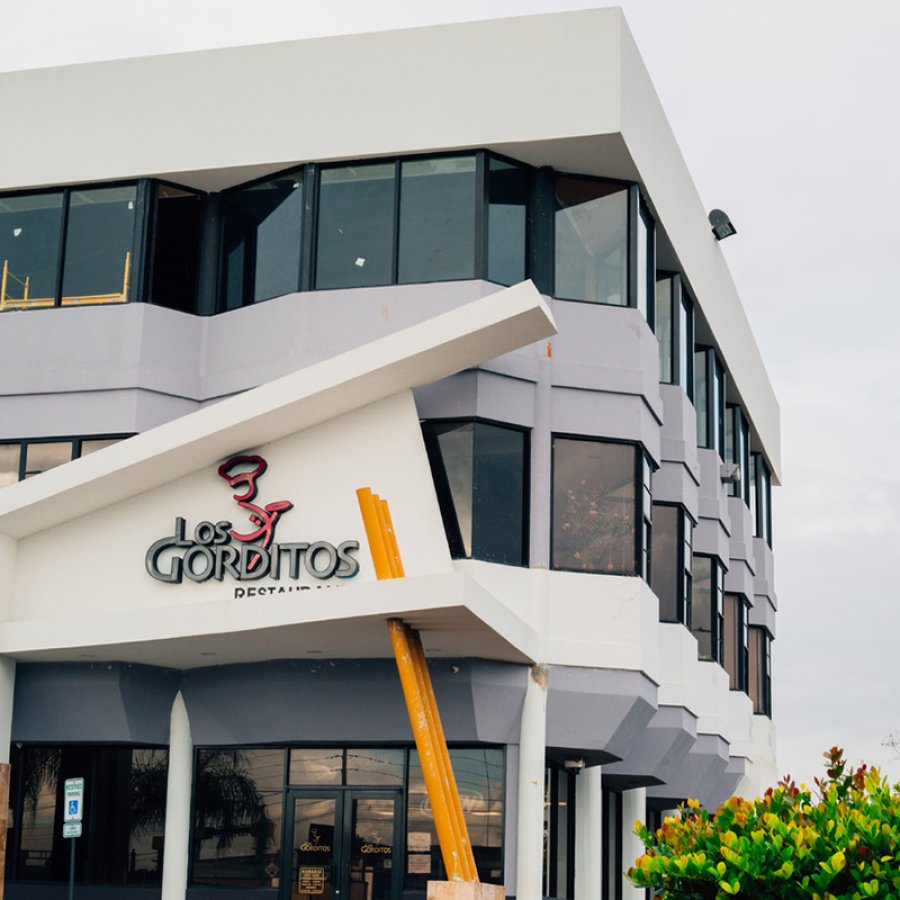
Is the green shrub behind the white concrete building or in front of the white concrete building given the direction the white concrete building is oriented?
in front

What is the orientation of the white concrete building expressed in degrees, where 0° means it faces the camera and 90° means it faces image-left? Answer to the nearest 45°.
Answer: approximately 0°

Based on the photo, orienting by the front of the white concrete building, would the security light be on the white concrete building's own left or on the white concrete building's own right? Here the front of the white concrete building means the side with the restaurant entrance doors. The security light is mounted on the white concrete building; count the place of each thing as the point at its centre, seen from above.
on the white concrete building's own left

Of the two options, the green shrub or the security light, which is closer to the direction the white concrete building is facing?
the green shrub

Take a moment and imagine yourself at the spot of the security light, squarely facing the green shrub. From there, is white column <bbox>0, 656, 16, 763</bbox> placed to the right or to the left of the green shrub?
right
